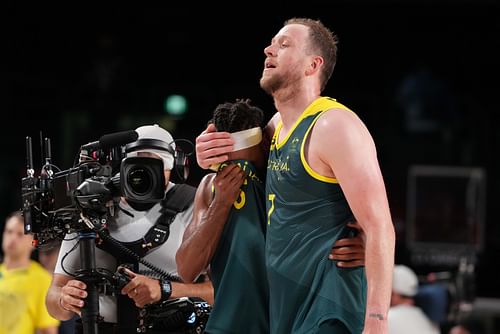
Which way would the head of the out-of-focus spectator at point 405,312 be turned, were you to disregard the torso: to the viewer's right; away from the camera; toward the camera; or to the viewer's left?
to the viewer's left

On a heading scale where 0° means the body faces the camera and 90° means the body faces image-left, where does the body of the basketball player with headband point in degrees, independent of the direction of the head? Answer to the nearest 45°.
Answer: approximately 0°

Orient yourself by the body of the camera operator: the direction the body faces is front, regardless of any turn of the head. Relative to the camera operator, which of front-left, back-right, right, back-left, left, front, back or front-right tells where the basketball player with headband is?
left

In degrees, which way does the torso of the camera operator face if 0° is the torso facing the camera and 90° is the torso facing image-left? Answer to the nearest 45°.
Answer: approximately 45°

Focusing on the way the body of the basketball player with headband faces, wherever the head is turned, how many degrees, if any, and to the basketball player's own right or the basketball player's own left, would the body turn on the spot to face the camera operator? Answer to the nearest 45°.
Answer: approximately 135° to the basketball player's own right

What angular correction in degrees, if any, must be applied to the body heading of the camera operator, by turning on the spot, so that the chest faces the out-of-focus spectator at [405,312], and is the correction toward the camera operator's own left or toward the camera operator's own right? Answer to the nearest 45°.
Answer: approximately 180°

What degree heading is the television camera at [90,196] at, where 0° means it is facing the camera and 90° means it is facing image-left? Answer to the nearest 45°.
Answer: approximately 315°

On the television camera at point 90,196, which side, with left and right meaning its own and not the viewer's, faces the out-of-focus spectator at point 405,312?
left

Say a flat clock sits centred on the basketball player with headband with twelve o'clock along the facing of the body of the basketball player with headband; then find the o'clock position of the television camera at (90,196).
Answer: The television camera is roughly at 3 o'clock from the basketball player with headband.
